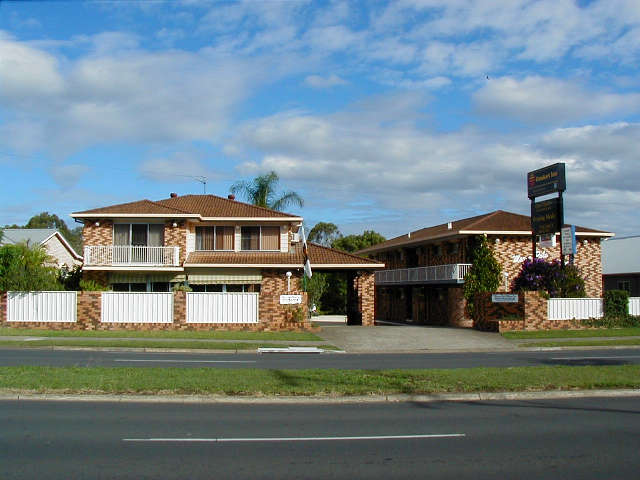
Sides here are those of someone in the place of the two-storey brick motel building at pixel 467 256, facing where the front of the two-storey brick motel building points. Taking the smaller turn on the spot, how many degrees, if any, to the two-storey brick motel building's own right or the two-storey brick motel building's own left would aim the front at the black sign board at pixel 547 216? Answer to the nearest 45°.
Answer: approximately 90° to the two-storey brick motel building's own left

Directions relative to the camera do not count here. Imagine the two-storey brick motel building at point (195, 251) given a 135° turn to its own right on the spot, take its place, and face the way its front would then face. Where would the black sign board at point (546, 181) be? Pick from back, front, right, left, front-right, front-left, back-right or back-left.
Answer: back-right

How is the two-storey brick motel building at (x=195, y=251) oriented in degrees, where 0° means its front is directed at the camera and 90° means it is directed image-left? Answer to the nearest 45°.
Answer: approximately 0°

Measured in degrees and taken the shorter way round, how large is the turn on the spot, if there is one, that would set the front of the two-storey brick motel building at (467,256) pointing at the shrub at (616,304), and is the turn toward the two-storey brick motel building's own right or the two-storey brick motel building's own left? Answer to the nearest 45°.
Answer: approximately 90° to the two-storey brick motel building's own left

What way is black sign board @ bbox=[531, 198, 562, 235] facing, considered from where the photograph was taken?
facing the viewer and to the left of the viewer

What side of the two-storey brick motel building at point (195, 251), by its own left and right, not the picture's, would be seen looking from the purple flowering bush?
left

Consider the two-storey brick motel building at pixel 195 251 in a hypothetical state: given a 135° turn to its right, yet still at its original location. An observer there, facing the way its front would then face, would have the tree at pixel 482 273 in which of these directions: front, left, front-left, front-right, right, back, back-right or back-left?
back-right

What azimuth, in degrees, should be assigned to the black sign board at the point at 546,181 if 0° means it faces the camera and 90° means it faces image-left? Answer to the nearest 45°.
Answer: approximately 45°

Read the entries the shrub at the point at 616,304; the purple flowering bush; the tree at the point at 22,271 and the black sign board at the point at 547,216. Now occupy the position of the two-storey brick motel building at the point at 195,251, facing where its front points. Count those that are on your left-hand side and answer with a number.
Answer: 3

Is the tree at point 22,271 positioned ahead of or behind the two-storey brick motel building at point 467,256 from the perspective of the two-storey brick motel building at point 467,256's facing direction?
ahead
